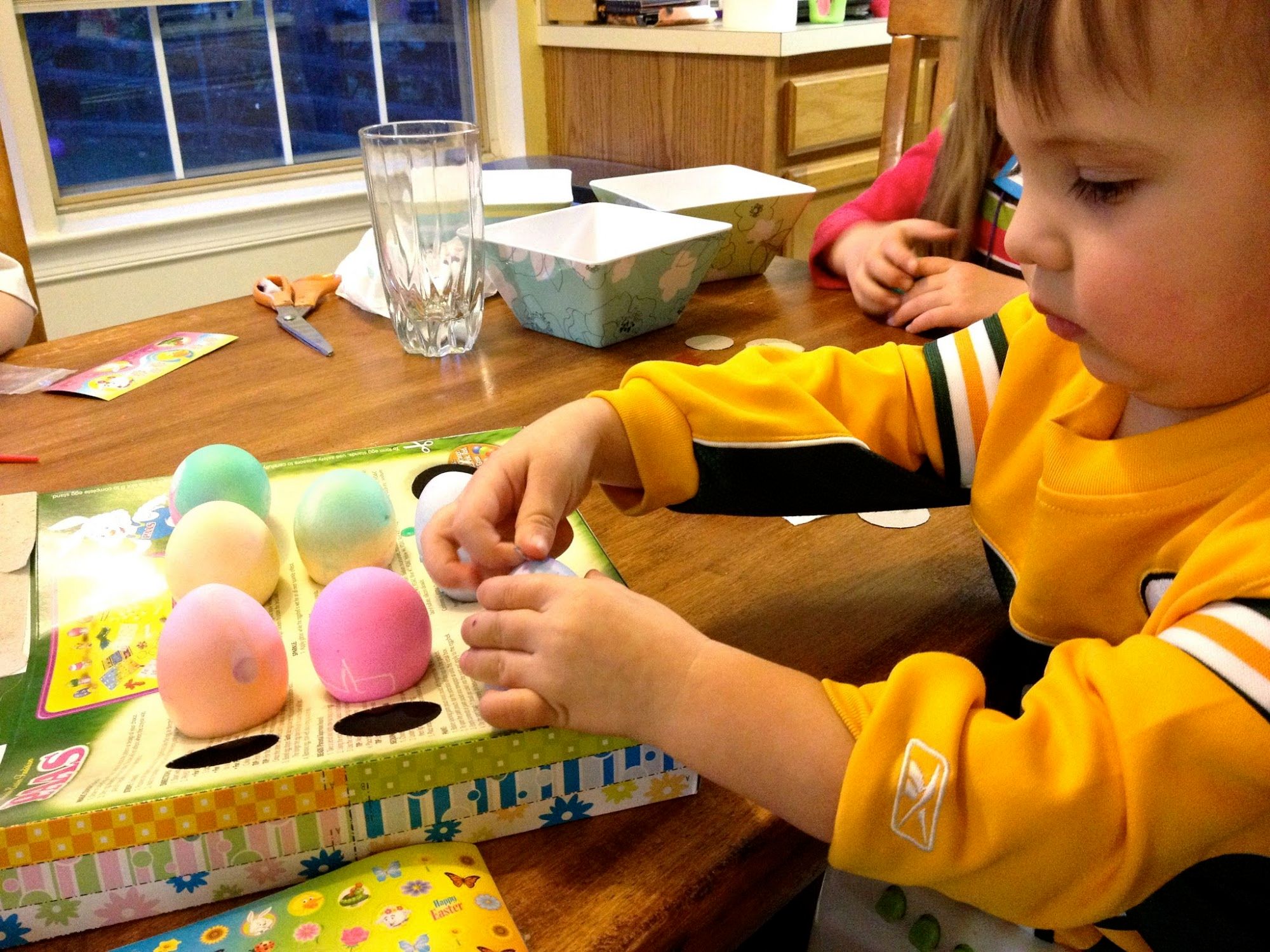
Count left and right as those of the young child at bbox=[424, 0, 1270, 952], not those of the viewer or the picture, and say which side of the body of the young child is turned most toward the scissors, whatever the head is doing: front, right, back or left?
right

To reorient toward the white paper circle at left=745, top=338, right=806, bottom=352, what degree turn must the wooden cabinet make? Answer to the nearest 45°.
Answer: approximately 45° to its right

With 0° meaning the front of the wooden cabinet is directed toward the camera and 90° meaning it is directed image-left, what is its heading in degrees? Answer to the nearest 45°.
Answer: approximately 315°

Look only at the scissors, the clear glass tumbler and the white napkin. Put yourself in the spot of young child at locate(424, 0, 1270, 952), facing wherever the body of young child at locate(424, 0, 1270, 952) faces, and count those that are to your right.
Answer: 3

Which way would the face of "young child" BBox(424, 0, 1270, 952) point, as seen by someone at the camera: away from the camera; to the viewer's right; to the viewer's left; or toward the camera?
to the viewer's left

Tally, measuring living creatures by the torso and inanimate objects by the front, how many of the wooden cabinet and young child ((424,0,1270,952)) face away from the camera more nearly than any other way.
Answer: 0

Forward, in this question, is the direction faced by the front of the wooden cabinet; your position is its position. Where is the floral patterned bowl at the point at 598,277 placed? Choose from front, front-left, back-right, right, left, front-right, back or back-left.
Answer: front-right

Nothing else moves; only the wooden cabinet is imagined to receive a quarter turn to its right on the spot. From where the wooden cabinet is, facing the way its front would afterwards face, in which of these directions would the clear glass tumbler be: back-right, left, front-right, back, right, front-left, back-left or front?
front-left

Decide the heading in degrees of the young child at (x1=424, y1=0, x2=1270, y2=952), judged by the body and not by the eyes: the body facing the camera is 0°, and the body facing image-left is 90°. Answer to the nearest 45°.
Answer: approximately 45°

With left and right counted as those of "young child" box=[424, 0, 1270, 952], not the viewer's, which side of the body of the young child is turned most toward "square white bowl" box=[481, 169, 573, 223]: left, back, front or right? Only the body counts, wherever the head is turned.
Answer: right

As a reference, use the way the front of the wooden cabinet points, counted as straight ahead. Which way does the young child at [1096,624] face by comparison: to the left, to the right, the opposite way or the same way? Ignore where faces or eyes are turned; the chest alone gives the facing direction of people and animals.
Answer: to the right

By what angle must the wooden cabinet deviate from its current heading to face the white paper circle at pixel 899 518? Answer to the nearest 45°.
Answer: approximately 45° to its right
